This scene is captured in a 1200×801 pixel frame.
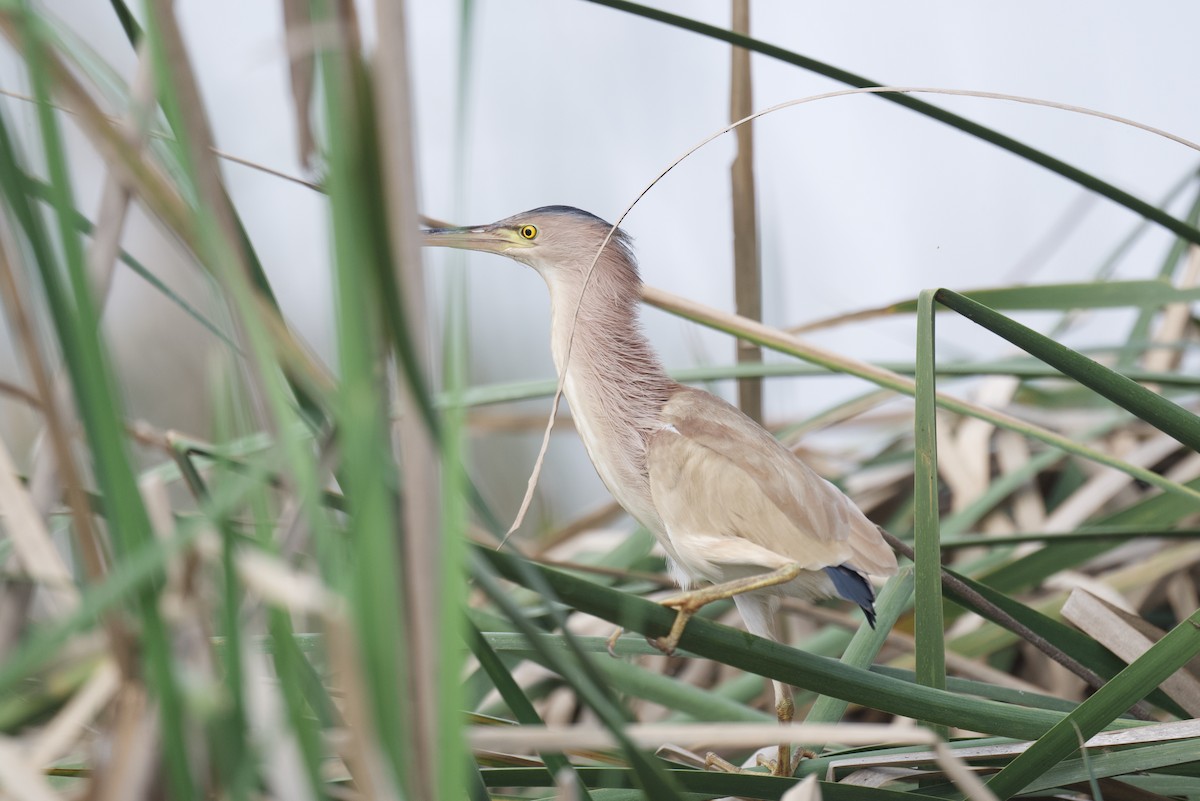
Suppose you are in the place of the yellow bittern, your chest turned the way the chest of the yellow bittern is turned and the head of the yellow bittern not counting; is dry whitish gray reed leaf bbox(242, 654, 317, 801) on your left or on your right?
on your left

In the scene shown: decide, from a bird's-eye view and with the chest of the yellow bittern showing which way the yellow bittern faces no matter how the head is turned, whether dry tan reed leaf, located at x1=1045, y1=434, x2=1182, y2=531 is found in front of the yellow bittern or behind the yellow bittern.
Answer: behind

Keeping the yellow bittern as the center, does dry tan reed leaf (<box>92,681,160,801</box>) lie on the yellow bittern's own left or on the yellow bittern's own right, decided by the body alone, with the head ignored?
on the yellow bittern's own left

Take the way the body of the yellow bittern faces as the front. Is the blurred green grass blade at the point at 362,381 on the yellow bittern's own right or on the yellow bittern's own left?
on the yellow bittern's own left

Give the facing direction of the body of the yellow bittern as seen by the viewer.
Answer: to the viewer's left

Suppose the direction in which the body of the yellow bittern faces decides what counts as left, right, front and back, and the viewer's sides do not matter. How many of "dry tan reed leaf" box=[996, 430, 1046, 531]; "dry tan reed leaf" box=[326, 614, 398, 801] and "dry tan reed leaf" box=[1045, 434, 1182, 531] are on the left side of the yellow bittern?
1

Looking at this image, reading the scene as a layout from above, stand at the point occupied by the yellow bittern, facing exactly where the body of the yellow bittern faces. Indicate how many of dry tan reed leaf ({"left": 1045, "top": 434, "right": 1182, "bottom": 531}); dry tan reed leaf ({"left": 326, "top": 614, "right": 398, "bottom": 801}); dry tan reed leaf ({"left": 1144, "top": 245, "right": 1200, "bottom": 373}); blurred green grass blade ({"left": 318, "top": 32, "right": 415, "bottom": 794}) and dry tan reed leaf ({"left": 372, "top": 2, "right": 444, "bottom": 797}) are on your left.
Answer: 3
